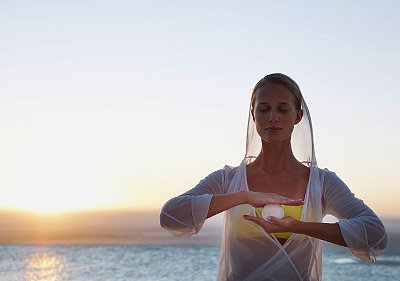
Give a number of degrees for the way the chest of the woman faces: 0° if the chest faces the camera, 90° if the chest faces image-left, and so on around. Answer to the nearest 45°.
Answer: approximately 0°
